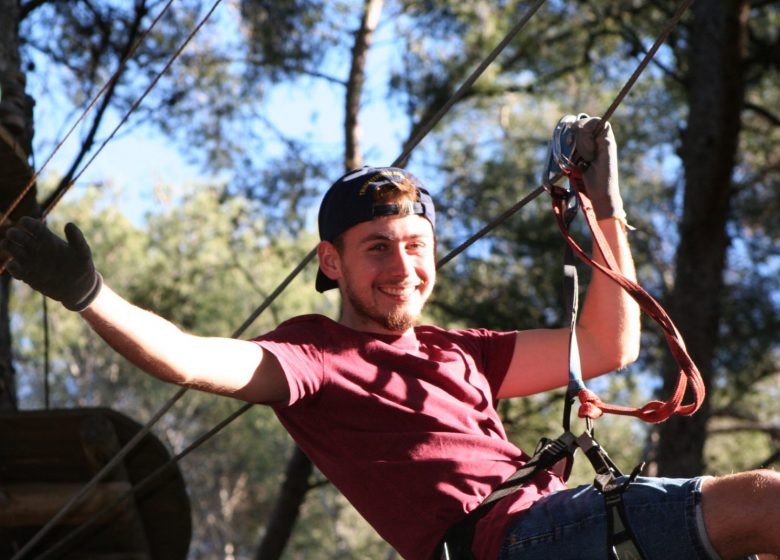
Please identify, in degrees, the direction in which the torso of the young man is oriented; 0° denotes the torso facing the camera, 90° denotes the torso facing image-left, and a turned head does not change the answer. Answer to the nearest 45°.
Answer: approximately 315°

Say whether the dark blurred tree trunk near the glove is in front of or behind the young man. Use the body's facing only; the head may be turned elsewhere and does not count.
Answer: behind
